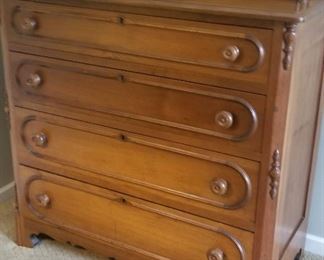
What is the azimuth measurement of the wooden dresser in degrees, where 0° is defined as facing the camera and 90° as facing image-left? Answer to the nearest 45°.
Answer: approximately 45°
